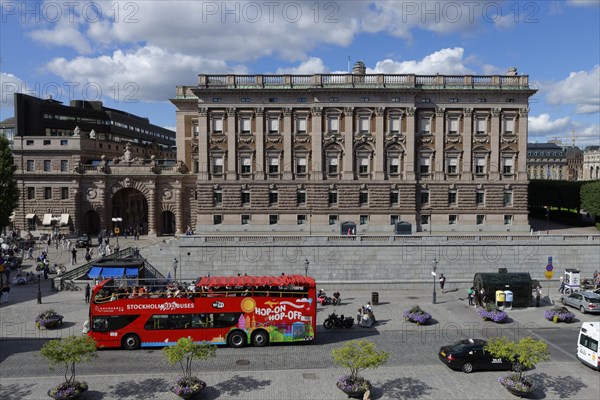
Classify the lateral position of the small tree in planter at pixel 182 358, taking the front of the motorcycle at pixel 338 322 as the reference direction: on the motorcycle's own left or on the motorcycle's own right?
on the motorcycle's own left

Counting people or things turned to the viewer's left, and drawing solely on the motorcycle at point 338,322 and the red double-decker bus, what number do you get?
2

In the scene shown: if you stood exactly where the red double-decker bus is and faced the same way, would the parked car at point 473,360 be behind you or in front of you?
behind

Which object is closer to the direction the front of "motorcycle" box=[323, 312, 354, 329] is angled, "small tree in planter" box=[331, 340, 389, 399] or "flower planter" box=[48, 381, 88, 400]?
the flower planter

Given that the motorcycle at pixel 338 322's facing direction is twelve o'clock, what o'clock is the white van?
The white van is roughly at 7 o'clock from the motorcycle.

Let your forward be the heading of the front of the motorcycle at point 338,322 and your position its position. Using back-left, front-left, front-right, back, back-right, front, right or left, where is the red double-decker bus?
front-left

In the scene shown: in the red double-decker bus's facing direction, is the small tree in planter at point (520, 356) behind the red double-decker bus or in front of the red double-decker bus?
behind

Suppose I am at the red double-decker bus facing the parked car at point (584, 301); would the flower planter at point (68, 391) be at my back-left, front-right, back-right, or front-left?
back-right

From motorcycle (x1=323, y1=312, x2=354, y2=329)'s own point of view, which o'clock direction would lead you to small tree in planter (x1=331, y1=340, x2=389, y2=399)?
The small tree in planter is roughly at 9 o'clock from the motorcycle.

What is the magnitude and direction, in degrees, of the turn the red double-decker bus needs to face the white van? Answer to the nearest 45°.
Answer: approximately 180°

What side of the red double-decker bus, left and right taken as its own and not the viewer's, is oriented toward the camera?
left

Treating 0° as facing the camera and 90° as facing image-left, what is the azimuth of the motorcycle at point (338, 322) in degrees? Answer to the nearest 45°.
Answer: approximately 90°

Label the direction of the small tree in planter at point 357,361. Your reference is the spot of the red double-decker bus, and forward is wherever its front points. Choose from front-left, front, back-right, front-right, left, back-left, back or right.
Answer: back-left
